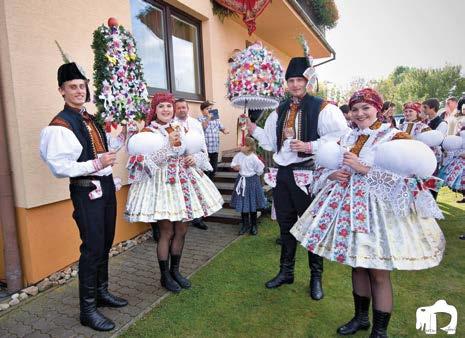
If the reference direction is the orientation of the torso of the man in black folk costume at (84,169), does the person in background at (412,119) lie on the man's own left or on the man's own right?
on the man's own left

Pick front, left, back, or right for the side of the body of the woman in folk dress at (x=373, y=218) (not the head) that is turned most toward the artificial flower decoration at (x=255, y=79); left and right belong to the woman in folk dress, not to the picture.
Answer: right

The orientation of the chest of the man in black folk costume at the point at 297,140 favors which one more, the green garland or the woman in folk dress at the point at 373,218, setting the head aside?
the woman in folk dress

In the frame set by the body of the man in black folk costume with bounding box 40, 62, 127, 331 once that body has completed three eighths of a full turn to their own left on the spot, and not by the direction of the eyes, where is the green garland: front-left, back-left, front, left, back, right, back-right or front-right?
front-right

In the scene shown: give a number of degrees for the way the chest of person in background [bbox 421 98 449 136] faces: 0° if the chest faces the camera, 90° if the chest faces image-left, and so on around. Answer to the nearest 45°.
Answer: approximately 45°

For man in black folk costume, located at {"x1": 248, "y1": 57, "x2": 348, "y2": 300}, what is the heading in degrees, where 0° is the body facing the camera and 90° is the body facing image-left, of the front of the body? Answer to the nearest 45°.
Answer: approximately 45°

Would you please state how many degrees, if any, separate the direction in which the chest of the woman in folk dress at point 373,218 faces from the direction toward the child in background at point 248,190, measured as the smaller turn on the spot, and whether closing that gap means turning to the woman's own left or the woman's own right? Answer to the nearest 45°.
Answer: approximately 90° to the woman's own right

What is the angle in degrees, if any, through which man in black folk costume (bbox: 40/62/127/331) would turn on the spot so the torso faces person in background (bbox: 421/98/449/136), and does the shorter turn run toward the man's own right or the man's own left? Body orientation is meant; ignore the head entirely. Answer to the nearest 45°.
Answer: approximately 45° to the man's own left

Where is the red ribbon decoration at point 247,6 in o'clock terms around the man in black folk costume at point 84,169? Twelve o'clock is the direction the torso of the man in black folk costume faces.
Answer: The red ribbon decoration is roughly at 9 o'clock from the man in black folk costume.

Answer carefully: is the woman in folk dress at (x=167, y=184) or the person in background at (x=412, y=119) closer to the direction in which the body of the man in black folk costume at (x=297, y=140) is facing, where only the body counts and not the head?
the woman in folk dress

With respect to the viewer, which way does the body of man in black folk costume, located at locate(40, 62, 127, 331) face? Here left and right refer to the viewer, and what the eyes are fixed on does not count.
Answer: facing the viewer and to the right of the viewer

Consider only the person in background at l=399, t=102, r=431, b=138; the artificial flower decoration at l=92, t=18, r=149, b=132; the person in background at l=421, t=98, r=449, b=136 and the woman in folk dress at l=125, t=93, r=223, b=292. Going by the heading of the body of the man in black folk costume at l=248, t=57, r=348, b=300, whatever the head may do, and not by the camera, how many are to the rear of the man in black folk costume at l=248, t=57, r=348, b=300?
2
